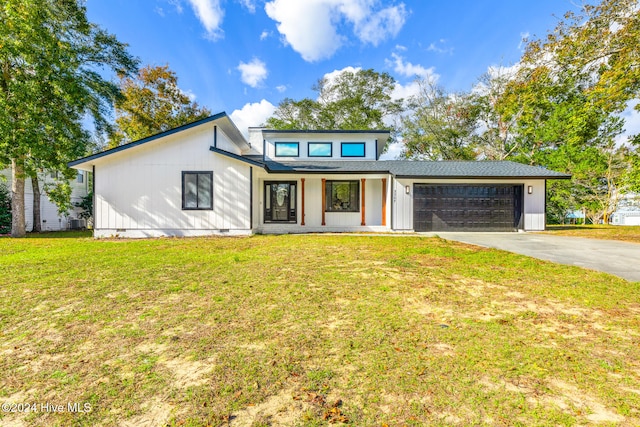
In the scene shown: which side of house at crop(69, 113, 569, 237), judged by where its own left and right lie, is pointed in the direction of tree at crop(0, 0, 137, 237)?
right

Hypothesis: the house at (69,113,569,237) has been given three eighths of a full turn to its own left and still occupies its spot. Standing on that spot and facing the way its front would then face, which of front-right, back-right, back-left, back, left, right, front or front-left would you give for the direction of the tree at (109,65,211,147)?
left

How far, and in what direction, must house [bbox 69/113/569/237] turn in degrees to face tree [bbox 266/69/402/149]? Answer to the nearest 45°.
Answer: approximately 180°

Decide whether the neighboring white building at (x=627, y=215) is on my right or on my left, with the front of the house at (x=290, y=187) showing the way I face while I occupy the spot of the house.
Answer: on my left

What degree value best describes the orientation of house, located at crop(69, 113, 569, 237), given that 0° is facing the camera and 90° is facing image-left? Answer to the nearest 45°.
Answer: approximately 0°

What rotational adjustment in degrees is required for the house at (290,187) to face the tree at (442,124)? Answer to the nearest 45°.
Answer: approximately 135° to its left

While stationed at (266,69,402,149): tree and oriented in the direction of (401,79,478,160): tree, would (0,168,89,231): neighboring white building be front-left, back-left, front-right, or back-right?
back-right
